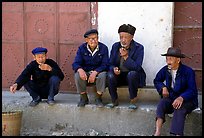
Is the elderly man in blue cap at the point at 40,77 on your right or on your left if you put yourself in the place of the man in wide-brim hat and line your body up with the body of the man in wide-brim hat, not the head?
on your right

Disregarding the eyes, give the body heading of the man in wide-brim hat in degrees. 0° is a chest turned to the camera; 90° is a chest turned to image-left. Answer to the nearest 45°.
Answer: approximately 45°

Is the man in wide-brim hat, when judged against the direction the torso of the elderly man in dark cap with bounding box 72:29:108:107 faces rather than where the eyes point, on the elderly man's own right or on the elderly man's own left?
on the elderly man's own left

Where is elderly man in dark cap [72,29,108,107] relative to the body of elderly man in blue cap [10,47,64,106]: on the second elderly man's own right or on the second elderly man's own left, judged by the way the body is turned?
on the second elderly man's own left

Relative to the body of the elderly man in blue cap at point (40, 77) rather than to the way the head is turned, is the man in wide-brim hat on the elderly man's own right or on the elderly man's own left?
on the elderly man's own left

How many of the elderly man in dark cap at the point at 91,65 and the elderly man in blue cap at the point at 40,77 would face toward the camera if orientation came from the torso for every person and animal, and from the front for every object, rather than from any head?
2

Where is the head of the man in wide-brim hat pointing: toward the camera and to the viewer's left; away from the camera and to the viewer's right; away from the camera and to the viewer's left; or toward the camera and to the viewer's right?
toward the camera and to the viewer's left

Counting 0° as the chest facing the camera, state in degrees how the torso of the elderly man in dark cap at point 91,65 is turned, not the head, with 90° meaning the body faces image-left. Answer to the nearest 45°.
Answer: approximately 0°

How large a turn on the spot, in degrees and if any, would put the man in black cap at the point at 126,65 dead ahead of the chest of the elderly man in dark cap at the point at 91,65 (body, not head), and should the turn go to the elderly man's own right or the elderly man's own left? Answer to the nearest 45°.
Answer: approximately 90° to the elderly man's own left
